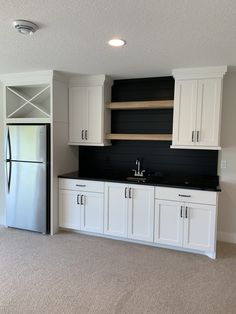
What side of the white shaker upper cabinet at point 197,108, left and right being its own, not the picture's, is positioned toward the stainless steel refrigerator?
right

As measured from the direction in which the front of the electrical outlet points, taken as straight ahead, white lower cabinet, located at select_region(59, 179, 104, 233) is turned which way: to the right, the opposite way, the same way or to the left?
the same way

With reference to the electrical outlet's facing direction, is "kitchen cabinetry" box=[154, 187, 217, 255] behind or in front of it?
in front

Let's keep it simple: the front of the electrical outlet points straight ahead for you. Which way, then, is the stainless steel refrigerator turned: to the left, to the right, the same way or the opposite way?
the same way

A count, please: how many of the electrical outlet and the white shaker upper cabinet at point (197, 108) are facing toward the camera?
2

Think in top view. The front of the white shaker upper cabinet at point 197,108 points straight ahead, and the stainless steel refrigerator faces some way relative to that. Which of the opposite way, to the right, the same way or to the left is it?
the same way

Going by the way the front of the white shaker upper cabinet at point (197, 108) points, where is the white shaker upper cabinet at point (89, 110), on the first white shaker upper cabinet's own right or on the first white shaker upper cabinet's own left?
on the first white shaker upper cabinet's own right

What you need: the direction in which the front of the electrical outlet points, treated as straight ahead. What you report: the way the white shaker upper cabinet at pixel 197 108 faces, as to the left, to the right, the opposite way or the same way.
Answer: the same way

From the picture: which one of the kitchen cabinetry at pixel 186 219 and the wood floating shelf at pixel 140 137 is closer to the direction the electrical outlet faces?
the kitchen cabinetry

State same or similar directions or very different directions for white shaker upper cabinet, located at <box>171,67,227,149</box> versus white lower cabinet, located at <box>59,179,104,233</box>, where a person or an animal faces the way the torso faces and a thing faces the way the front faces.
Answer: same or similar directions

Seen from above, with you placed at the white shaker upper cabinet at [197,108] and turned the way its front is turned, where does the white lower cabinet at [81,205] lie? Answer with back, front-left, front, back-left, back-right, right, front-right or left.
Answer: right

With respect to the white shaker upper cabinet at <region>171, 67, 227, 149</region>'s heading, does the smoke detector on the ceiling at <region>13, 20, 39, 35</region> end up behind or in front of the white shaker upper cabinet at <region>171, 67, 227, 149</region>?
in front

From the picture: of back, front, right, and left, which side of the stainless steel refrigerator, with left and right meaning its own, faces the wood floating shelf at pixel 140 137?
left

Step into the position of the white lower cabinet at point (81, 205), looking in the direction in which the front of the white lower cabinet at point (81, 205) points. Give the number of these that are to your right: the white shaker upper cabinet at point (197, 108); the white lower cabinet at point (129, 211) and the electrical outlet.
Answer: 0

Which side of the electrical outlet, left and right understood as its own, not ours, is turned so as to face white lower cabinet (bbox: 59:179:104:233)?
right

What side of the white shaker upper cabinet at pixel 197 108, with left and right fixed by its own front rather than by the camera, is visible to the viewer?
front

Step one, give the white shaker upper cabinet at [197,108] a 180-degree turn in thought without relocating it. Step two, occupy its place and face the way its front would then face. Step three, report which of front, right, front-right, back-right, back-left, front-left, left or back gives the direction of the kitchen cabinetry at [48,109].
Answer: left

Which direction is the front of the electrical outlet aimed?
toward the camera
